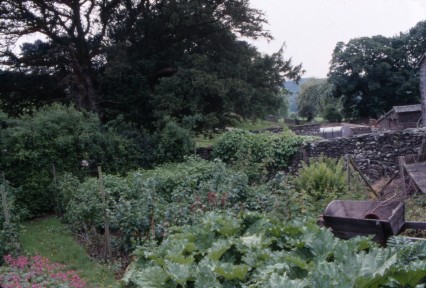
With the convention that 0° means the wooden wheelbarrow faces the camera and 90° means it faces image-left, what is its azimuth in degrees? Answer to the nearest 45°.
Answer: approximately 90°

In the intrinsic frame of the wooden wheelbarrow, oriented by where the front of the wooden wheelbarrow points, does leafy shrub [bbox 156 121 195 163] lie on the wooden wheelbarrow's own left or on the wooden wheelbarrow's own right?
on the wooden wheelbarrow's own right

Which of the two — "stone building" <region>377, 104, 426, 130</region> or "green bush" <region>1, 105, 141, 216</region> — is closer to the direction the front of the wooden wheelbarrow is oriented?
the green bush

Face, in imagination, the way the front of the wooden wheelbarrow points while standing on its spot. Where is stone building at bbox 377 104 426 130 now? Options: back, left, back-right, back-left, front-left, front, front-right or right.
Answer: right

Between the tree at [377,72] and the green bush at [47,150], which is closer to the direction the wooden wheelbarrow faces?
the green bush

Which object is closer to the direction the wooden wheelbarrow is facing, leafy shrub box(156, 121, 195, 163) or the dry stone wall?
the leafy shrub

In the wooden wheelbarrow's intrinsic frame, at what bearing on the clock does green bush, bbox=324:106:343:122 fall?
The green bush is roughly at 3 o'clock from the wooden wheelbarrow.

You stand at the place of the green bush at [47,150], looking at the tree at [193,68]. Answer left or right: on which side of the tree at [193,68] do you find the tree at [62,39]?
left

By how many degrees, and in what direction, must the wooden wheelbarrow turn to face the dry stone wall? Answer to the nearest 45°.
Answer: approximately 90° to its right

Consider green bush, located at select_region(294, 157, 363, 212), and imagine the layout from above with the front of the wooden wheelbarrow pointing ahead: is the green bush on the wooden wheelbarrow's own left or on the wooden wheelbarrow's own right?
on the wooden wheelbarrow's own right

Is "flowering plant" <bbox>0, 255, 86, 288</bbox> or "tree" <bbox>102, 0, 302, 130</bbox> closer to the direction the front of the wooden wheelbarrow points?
the flowering plant

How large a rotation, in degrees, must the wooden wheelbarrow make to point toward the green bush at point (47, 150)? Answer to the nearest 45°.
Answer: approximately 45° to its right

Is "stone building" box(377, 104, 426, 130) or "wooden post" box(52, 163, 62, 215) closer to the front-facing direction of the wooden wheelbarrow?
the wooden post

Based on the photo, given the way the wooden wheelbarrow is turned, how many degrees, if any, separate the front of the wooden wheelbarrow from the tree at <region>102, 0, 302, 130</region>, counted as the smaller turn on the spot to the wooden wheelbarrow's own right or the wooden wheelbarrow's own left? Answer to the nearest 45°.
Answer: approximately 45° to the wooden wheelbarrow's own right

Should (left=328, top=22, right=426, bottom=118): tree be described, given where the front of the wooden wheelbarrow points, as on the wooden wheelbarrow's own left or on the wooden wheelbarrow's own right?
on the wooden wheelbarrow's own right

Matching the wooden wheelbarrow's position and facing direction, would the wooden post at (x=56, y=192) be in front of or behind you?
in front

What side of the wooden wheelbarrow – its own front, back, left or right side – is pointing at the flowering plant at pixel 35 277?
front
